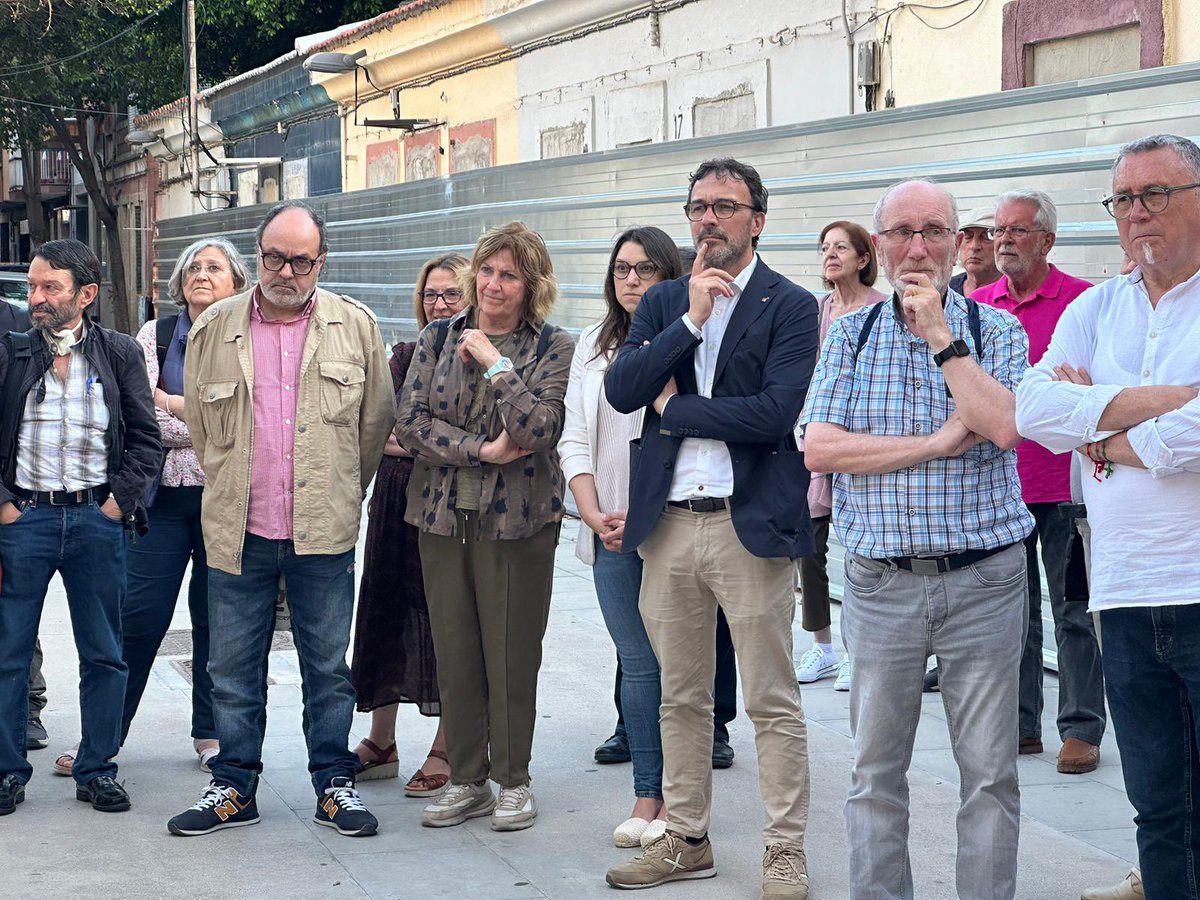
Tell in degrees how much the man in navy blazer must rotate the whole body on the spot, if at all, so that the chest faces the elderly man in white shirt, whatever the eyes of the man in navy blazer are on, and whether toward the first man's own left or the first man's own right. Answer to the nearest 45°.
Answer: approximately 90° to the first man's own left

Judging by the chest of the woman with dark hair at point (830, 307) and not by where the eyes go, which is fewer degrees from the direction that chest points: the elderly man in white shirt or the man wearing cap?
the elderly man in white shirt

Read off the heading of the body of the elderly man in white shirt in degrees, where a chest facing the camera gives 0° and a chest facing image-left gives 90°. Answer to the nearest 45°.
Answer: approximately 45°

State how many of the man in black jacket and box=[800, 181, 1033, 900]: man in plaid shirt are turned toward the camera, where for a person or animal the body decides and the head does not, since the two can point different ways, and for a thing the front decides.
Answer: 2

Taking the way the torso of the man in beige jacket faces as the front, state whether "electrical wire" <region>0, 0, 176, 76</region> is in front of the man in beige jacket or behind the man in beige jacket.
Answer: behind

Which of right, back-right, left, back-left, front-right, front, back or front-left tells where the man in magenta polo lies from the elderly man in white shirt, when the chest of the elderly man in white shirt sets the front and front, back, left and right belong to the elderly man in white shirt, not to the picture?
back-right

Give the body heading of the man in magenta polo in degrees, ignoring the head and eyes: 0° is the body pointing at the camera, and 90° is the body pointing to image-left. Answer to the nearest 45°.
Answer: approximately 45°

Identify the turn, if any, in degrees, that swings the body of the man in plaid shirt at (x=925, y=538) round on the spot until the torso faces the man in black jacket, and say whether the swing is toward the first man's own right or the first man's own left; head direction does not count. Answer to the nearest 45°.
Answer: approximately 90° to the first man's own right
